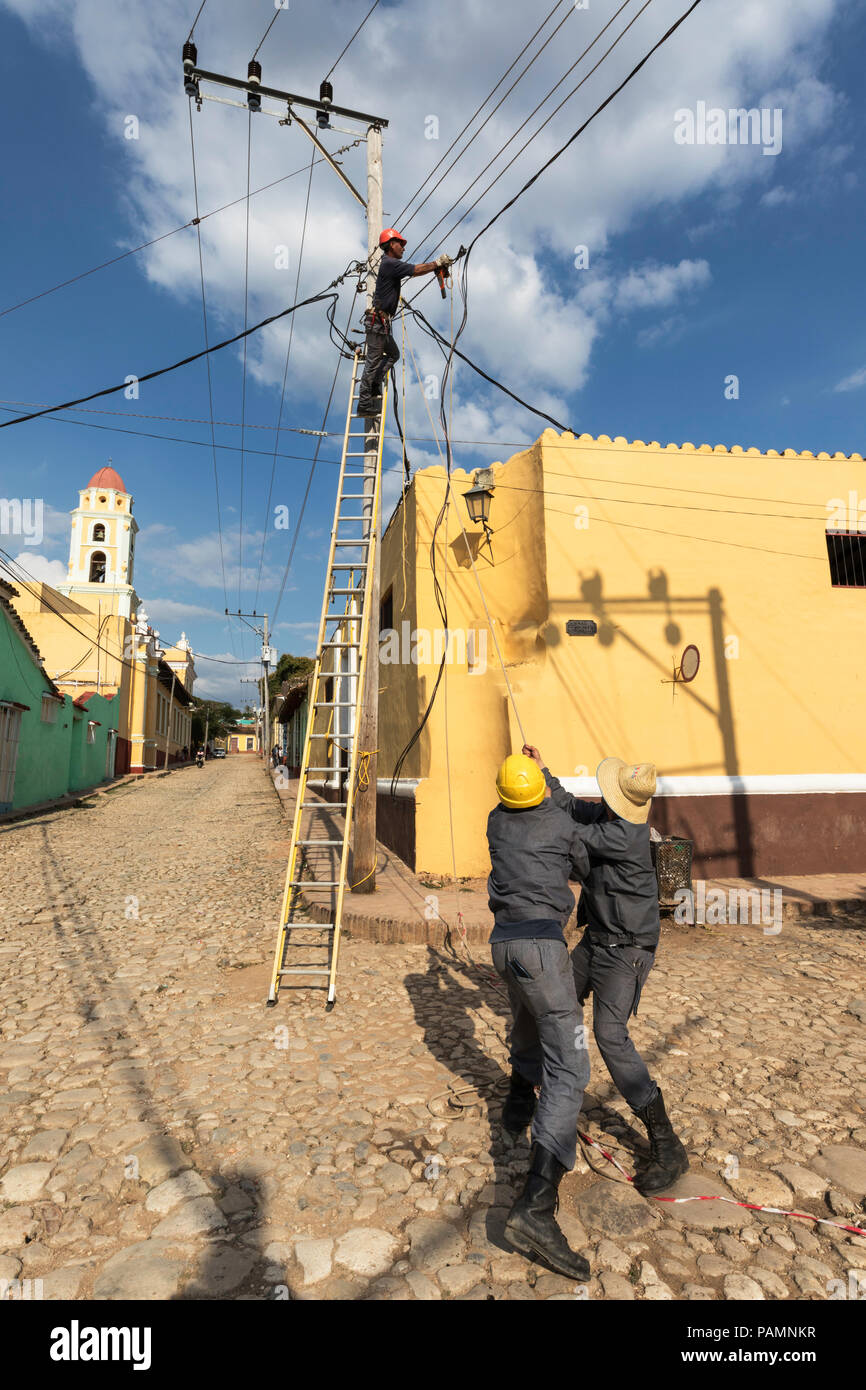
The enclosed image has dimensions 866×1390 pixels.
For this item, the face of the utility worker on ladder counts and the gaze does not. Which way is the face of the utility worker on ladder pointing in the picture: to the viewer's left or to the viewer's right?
to the viewer's right

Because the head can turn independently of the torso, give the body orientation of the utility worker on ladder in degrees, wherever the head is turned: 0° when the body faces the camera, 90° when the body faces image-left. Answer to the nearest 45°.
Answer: approximately 270°

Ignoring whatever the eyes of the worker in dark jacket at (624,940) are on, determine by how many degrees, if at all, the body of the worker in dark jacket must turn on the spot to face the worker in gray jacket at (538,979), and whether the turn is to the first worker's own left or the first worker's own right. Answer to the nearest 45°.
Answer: approximately 90° to the first worker's own left

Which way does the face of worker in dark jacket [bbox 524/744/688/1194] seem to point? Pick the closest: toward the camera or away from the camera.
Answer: away from the camera

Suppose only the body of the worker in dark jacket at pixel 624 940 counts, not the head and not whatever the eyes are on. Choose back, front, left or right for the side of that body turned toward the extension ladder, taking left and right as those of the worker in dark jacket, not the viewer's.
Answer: front

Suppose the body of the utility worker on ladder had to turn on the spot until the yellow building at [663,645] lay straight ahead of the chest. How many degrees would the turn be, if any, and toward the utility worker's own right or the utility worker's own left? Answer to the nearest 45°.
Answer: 0° — they already face it

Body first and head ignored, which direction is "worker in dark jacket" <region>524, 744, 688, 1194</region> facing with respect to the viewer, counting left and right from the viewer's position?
facing away from the viewer and to the left of the viewer

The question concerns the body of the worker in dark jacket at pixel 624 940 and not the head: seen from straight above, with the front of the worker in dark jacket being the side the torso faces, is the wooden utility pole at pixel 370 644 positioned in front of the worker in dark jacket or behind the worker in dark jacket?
in front
